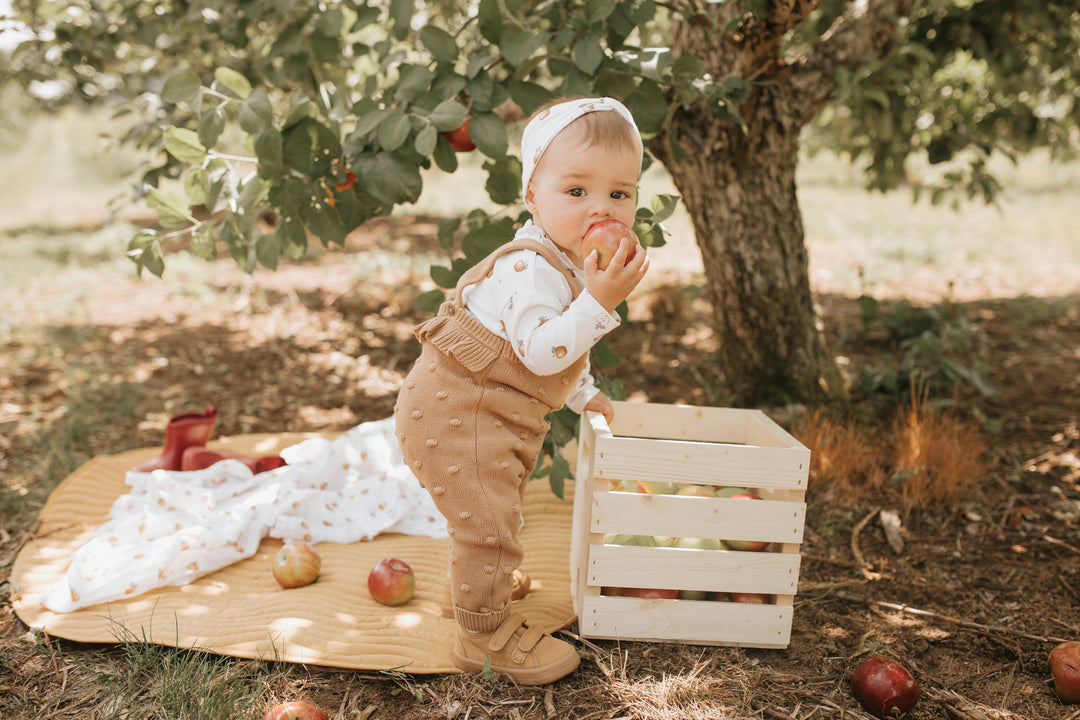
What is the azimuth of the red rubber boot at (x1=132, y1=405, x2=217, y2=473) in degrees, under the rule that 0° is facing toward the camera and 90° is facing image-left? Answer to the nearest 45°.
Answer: approximately 90°

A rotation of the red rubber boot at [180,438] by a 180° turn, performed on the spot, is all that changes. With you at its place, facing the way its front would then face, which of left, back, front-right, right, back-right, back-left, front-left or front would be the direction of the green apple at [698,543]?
front-right

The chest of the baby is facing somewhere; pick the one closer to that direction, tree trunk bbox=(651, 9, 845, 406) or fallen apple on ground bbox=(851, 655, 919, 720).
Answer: the fallen apple on ground

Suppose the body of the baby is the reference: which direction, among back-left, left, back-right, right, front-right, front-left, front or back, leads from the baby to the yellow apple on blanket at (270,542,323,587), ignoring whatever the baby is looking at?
back-left

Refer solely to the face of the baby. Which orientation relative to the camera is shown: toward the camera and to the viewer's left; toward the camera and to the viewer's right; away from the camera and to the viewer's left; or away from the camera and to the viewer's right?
toward the camera and to the viewer's right

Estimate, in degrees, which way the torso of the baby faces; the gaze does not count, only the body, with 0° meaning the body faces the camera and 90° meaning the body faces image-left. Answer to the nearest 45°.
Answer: approximately 270°

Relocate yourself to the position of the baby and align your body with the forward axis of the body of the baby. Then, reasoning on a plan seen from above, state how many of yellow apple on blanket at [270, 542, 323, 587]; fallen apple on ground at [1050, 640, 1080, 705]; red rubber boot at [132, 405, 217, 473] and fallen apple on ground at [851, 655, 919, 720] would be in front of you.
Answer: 2

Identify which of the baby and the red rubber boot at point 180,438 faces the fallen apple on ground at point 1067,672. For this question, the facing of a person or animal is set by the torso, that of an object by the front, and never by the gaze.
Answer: the baby

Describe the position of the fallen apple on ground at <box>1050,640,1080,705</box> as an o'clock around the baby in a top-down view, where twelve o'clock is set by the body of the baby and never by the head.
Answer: The fallen apple on ground is roughly at 12 o'clock from the baby.

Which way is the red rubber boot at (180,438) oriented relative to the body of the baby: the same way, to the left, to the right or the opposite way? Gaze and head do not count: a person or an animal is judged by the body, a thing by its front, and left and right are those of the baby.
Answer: the opposite way
